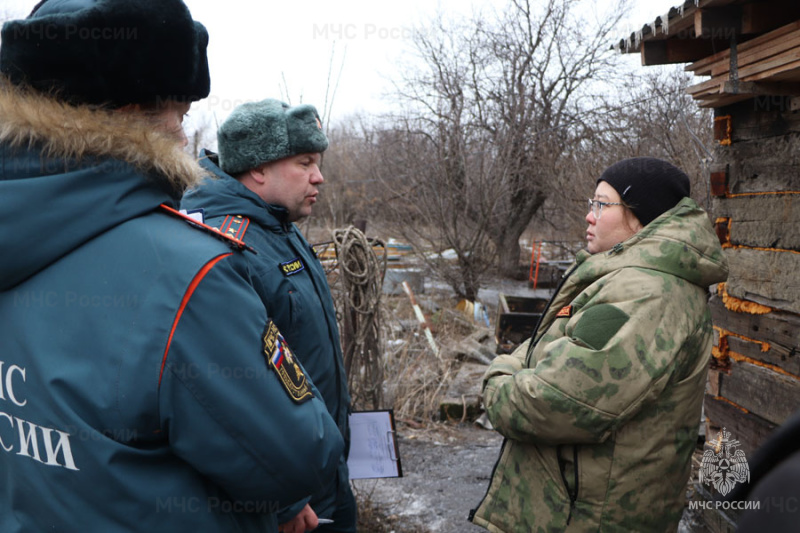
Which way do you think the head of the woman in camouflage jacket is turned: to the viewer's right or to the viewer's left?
to the viewer's left

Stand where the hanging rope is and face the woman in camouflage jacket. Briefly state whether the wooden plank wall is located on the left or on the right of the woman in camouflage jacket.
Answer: left

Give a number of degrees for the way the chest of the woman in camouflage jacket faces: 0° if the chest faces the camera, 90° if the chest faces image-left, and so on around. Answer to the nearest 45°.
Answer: approximately 90°

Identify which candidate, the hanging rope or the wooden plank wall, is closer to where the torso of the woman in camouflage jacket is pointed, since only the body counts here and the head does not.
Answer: the hanging rope

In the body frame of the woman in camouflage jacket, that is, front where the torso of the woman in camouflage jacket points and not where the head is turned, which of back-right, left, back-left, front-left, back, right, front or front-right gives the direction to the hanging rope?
front-right

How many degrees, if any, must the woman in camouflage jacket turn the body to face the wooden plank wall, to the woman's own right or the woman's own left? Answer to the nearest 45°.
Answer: approximately 135° to the woman's own right
